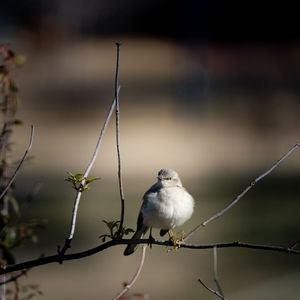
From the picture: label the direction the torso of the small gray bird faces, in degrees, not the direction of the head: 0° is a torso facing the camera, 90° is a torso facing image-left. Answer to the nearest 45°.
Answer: approximately 315°
